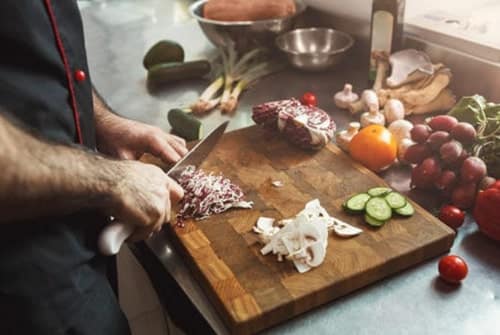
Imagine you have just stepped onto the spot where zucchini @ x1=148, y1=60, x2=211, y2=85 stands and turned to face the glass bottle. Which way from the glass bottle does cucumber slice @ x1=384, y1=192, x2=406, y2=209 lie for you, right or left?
right

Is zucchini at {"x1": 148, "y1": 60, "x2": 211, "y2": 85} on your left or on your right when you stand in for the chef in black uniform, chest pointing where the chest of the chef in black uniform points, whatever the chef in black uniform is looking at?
on your left

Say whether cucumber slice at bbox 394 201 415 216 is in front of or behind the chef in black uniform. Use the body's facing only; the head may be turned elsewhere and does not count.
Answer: in front

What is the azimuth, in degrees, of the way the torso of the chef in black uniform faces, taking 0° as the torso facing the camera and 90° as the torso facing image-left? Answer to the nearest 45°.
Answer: approximately 270°

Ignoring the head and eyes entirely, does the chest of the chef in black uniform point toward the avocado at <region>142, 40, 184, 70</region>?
no

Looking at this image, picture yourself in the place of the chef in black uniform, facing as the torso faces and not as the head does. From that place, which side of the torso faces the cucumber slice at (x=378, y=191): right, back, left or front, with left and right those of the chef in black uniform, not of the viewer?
front

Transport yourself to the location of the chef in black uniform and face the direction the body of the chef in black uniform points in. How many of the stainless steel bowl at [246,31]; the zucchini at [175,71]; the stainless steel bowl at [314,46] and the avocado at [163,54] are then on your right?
0

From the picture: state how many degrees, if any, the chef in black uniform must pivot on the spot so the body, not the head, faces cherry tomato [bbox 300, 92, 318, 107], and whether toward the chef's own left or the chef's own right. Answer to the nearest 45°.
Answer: approximately 45° to the chef's own left

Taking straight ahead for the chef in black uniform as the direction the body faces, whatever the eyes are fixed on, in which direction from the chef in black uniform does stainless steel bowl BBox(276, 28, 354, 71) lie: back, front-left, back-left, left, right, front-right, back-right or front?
front-left

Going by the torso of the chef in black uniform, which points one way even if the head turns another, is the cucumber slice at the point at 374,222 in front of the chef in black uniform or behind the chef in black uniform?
in front

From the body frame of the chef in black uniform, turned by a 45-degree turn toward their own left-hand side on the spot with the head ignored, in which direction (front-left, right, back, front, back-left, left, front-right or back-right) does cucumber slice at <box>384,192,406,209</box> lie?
front-right

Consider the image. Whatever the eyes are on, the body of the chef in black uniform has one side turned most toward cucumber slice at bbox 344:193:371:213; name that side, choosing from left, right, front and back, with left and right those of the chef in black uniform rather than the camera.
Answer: front

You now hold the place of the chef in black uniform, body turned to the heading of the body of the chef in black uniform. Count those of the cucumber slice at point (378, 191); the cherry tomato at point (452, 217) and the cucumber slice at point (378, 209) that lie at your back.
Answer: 0

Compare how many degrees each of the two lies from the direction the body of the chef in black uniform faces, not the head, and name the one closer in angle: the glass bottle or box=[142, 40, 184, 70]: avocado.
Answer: the glass bottle
